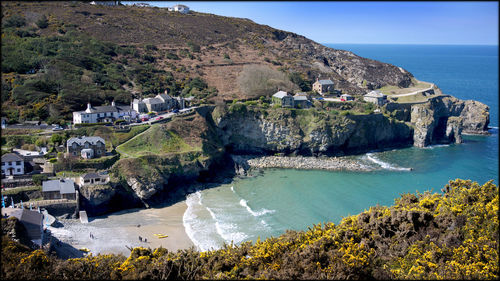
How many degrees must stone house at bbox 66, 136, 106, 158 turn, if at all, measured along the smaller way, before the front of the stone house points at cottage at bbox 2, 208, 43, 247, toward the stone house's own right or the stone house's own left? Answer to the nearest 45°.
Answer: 0° — it already faces it

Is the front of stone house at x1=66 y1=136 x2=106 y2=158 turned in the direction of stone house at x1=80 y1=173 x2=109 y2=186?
yes

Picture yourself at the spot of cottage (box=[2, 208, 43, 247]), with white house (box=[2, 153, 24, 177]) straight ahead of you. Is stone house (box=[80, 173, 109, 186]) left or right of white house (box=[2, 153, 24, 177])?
right

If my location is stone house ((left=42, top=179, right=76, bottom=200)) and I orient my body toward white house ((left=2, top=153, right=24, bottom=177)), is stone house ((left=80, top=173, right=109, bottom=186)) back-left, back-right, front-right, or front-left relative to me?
back-right

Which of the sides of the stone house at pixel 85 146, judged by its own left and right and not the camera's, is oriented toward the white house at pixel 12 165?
right

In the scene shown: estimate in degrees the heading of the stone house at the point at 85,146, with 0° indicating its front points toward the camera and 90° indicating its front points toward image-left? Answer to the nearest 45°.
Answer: approximately 0°
